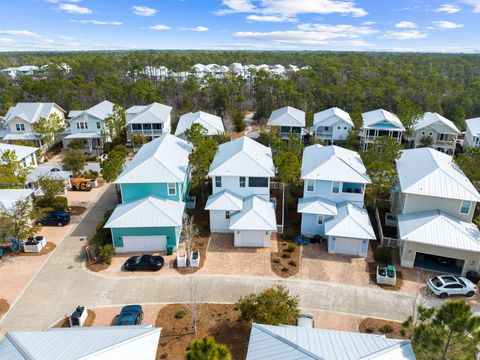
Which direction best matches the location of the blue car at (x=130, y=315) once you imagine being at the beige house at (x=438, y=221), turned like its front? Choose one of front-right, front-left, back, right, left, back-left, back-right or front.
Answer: front-right

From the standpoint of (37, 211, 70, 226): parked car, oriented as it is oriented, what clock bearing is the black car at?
The black car is roughly at 8 o'clock from the parked car.

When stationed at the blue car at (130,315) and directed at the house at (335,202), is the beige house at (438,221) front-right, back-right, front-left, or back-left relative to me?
front-right

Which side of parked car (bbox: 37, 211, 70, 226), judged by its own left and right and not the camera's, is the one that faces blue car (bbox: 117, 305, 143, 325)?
left

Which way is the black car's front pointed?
to the viewer's left

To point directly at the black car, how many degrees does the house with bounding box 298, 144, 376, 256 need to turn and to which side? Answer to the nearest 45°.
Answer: approximately 45° to its right

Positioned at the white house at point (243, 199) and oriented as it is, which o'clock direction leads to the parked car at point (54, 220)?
The parked car is roughly at 3 o'clock from the white house.

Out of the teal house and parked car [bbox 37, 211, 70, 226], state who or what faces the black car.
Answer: the teal house

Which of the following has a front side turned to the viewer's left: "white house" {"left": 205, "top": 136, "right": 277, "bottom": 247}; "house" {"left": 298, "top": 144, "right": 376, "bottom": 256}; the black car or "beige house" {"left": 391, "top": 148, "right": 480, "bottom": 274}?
the black car

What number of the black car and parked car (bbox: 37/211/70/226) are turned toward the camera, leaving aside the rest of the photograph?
0

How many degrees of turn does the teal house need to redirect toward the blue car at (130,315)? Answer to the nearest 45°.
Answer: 0° — it already faces it

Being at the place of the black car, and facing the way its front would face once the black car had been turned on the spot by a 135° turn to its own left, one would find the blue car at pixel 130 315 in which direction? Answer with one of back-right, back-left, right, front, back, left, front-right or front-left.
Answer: front-right

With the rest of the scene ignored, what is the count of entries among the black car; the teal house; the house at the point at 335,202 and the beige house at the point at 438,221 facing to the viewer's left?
1

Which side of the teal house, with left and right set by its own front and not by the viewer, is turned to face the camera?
front

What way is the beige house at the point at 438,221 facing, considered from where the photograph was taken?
facing the viewer

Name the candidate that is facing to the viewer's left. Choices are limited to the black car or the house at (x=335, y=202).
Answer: the black car

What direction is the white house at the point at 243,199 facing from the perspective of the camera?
toward the camera

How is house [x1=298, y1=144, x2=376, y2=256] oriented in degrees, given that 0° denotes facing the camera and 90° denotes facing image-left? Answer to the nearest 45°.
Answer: approximately 0°

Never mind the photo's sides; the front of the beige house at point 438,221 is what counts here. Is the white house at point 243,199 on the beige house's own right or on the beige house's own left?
on the beige house's own right
